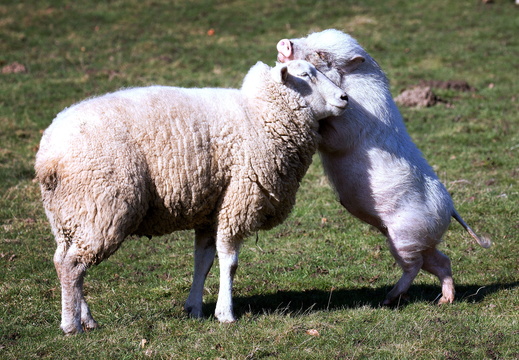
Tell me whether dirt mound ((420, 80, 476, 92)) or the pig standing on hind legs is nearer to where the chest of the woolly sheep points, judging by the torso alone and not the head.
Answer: the pig standing on hind legs

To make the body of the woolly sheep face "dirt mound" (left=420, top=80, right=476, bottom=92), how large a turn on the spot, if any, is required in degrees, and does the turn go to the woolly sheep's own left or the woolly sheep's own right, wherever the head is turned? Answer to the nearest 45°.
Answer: approximately 45° to the woolly sheep's own left

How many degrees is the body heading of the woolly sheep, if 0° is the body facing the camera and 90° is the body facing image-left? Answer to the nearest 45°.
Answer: approximately 270°

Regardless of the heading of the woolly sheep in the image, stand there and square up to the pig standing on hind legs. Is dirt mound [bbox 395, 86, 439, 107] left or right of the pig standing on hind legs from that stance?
left

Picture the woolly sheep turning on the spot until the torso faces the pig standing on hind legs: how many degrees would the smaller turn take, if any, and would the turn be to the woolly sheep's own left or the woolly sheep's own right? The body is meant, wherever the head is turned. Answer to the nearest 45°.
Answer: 0° — it already faces it

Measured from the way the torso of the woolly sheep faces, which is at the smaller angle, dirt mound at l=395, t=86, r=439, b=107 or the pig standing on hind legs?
the pig standing on hind legs

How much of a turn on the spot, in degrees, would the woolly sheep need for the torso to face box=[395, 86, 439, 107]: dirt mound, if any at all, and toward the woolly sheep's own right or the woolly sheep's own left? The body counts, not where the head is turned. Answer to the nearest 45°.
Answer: approximately 45° to the woolly sheep's own left
